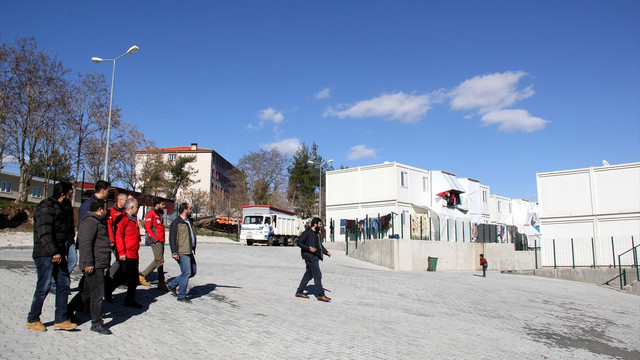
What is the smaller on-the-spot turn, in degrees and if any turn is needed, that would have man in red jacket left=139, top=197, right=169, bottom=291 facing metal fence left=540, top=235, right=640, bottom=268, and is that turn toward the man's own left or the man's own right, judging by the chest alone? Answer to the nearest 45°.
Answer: approximately 45° to the man's own left

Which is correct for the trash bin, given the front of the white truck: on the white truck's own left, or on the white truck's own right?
on the white truck's own left

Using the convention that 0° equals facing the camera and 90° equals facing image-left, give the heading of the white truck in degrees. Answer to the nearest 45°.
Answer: approximately 45°

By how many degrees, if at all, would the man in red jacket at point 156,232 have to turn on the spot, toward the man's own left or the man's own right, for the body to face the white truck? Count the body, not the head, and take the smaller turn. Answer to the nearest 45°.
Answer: approximately 90° to the man's own left

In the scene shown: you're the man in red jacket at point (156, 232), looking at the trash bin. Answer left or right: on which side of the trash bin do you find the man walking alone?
right

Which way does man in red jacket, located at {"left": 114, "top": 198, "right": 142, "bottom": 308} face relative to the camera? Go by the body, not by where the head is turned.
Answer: to the viewer's right

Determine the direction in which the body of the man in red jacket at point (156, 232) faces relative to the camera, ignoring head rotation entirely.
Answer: to the viewer's right

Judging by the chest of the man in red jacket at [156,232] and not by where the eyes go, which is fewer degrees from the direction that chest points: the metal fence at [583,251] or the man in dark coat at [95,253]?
the metal fence

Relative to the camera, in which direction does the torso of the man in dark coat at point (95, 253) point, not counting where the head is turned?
to the viewer's right

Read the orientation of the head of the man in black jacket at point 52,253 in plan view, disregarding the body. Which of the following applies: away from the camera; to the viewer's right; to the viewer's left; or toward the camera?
to the viewer's right
